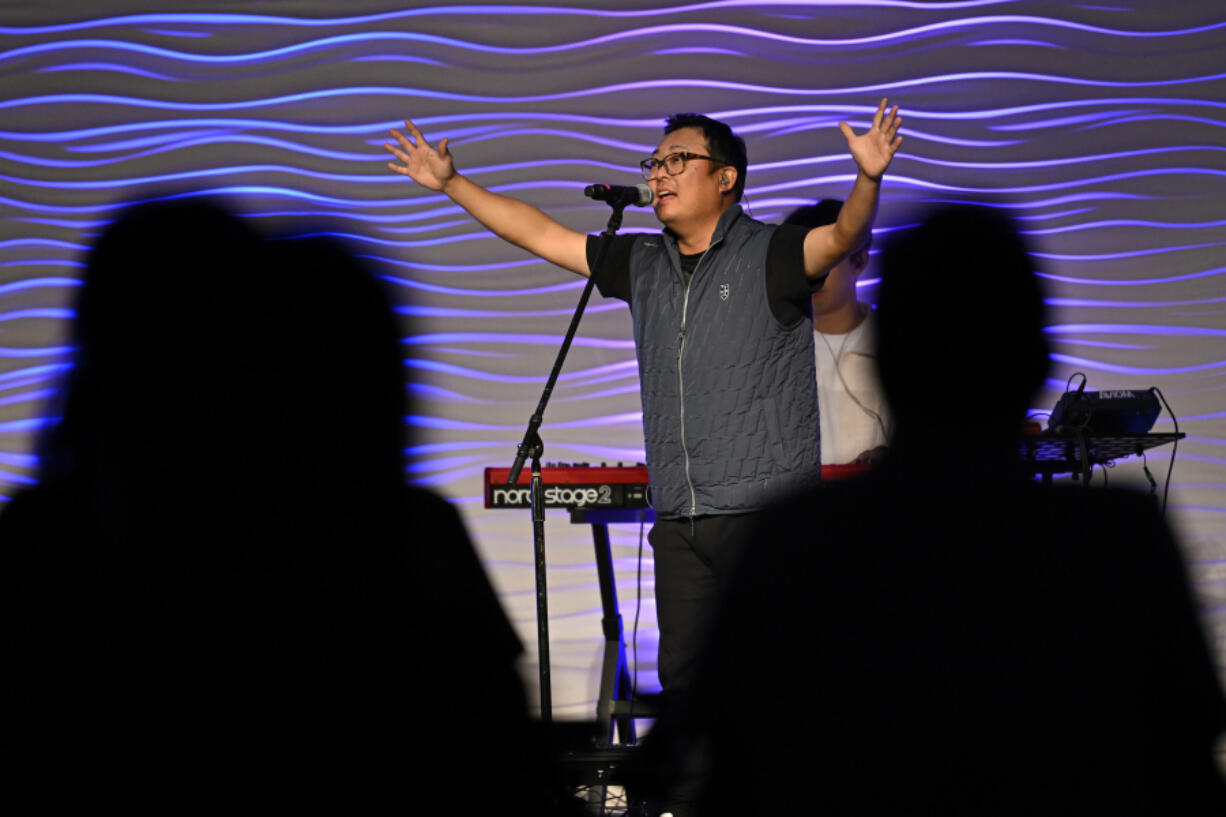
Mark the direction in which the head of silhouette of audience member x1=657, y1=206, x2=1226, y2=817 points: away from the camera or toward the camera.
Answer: away from the camera

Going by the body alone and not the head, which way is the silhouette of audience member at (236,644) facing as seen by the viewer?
away from the camera

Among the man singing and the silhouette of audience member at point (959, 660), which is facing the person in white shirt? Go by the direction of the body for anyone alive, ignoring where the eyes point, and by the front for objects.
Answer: the silhouette of audience member

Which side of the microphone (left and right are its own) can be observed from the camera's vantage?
right

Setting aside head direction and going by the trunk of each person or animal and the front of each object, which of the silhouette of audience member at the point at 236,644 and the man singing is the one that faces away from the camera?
the silhouette of audience member

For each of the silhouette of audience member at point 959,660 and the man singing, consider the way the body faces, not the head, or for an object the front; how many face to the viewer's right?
0

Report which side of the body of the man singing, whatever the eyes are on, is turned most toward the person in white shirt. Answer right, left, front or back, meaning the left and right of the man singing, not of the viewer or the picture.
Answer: back

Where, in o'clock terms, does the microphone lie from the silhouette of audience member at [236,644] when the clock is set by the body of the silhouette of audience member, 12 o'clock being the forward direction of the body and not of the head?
The microphone is roughly at 1 o'clock from the silhouette of audience member.

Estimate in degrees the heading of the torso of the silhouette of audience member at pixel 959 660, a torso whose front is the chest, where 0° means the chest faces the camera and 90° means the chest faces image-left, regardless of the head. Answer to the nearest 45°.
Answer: approximately 180°

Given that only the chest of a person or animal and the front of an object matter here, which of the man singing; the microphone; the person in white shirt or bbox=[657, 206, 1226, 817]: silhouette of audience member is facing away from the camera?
the silhouette of audience member

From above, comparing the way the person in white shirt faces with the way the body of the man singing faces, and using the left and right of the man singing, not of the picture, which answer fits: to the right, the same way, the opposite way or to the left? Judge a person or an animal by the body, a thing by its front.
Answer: the same way

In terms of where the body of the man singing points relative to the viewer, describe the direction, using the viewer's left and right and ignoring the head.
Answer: facing the viewer and to the left of the viewer

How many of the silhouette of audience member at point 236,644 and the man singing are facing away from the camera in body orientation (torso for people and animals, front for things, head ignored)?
1

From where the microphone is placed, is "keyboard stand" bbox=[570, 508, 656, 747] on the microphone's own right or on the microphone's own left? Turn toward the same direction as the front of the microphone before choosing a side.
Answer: on the microphone's own left

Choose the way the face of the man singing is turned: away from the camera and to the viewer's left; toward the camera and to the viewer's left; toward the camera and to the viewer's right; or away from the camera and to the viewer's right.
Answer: toward the camera and to the viewer's left

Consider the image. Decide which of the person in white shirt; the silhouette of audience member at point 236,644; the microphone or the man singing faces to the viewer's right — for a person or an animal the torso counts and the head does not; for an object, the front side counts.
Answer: the microphone

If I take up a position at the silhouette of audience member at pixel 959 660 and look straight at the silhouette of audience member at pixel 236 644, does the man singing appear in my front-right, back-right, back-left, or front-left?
front-right

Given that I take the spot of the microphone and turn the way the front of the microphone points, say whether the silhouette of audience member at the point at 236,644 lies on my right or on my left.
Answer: on my right
